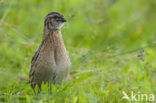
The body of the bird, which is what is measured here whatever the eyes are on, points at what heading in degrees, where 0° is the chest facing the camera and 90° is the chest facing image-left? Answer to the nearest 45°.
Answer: approximately 315°
